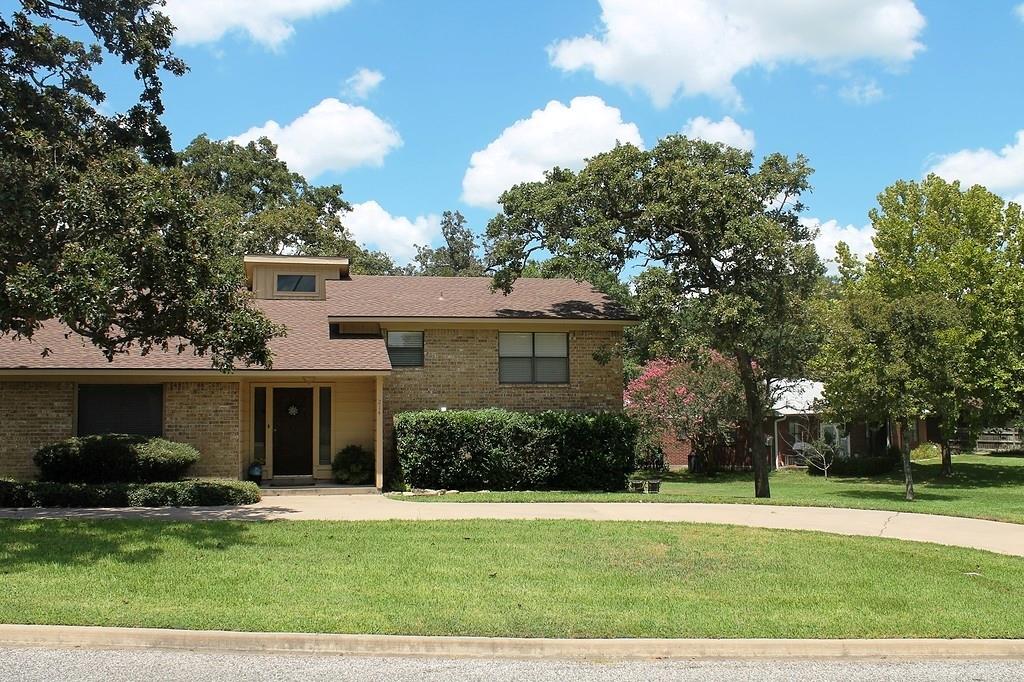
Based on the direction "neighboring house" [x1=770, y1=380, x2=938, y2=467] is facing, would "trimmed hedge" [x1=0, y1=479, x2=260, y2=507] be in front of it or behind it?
in front

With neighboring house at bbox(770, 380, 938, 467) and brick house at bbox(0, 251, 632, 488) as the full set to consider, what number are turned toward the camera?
2

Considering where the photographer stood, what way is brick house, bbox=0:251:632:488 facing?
facing the viewer

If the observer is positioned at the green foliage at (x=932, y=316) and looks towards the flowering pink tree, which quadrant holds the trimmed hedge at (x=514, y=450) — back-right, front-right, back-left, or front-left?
front-left

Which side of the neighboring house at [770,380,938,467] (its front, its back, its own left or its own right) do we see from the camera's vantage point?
front

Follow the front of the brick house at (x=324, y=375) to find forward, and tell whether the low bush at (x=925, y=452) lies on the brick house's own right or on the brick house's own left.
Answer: on the brick house's own left

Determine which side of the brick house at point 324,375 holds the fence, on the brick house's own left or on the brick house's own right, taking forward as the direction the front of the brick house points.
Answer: on the brick house's own left

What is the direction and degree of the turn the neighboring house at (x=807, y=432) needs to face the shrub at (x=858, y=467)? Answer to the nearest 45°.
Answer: approximately 45° to its left

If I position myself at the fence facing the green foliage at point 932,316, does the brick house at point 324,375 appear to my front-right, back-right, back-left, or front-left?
front-right

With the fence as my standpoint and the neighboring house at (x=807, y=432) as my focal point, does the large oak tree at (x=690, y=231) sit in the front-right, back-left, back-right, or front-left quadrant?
front-left

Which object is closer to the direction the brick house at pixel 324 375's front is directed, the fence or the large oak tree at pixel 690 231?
the large oak tree

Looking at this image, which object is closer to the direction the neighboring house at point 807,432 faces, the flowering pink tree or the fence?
the flowering pink tree

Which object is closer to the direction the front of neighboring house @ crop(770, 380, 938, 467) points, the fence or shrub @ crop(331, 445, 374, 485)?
the shrub

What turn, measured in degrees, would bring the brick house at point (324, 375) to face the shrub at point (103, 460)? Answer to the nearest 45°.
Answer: approximately 45° to its right
